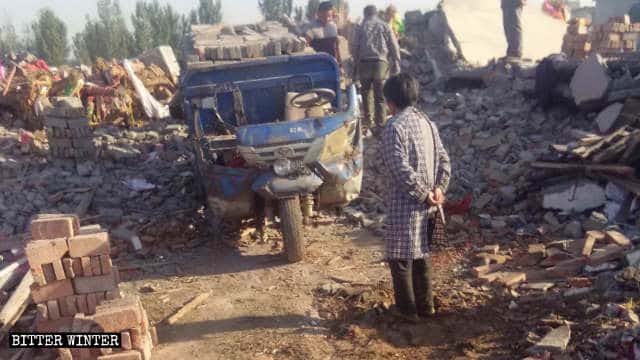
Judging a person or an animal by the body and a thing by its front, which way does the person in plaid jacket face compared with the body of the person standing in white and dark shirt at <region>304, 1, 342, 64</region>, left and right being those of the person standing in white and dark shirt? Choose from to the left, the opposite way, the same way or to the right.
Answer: the opposite way

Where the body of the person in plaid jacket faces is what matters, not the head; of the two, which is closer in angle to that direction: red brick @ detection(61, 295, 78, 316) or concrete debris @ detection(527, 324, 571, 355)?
the red brick

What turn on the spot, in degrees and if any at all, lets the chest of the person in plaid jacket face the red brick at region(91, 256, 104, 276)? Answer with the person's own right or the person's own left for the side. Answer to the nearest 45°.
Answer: approximately 45° to the person's own left

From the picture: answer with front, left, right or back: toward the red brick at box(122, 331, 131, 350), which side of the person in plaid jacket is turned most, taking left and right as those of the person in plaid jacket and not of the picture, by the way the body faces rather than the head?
left

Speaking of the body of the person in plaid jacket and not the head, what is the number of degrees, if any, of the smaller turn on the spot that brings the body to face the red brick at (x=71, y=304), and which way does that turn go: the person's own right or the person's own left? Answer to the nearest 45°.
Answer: approximately 45° to the person's own left

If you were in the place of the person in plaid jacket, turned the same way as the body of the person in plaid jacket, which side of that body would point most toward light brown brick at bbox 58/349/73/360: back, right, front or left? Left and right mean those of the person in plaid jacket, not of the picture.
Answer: left

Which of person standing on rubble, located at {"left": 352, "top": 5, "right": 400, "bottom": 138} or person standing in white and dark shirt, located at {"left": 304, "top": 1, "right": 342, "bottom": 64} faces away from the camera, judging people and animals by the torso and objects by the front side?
person standing on rubble, located at {"left": 352, "top": 5, "right": 400, "bottom": 138}

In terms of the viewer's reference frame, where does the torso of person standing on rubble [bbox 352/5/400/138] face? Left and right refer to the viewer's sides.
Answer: facing away from the viewer

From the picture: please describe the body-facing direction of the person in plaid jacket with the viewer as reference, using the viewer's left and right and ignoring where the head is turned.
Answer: facing away from the viewer and to the left of the viewer

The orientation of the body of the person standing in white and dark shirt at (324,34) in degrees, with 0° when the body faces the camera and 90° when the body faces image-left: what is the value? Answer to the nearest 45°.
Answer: approximately 315°

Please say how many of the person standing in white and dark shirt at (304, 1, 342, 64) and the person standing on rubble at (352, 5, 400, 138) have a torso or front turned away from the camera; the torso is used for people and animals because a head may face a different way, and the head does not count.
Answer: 1

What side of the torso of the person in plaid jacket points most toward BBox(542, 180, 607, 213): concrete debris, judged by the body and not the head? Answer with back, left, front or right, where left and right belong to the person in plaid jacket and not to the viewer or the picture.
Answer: right

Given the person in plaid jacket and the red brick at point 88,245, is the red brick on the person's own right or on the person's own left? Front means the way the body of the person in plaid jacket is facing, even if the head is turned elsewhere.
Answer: on the person's own left
